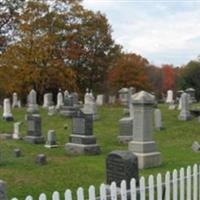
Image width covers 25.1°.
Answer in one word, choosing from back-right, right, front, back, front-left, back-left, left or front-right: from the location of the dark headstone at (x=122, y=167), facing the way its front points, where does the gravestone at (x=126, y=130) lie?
back-right

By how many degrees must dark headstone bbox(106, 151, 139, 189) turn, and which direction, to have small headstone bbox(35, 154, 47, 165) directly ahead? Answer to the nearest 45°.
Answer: approximately 90° to its right

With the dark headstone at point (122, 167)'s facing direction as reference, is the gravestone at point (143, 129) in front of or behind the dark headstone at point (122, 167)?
behind

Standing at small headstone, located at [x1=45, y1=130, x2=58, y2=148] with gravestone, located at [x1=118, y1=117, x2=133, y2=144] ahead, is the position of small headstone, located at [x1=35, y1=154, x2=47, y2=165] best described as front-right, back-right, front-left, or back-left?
back-right

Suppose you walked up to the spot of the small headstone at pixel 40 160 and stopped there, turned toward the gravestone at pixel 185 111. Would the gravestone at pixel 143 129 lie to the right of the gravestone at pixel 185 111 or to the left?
right

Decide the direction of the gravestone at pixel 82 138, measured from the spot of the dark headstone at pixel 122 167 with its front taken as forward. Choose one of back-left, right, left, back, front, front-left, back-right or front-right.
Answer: back-right

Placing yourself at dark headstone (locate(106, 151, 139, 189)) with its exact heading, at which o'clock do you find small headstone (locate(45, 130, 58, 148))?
The small headstone is roughly at 4 o'clock from the dark headstone.

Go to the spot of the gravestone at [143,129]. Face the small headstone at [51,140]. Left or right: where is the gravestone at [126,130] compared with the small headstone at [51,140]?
right

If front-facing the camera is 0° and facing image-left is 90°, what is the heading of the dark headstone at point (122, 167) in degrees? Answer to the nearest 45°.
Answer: approximately 45°

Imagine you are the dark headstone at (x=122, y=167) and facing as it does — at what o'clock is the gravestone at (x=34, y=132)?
The gravestone is roughly at 4 o'clock from the dark headstone.
